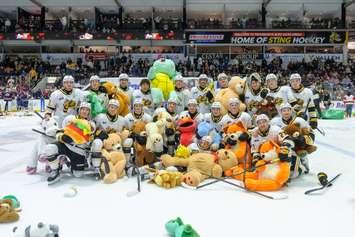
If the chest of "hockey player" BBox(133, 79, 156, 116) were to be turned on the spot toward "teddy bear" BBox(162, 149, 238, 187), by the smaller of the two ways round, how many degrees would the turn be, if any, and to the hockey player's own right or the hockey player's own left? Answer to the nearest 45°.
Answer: approximately 45° to the hockey player's own left

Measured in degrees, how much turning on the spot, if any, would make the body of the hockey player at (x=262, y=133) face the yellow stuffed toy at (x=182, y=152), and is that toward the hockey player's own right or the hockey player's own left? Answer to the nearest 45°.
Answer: approximately 90° to the hockey player's own right

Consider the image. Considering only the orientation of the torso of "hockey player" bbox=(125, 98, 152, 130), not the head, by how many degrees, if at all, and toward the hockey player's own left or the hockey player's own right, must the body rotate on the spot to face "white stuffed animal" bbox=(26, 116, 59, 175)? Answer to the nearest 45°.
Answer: approximately 90° to the hockey player's own right

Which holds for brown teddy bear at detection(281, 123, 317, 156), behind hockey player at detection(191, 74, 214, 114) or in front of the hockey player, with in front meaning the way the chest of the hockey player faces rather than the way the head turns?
in front

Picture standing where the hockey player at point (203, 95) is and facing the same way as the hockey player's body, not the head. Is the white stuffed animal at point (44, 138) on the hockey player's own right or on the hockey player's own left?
on the hockey player's own right

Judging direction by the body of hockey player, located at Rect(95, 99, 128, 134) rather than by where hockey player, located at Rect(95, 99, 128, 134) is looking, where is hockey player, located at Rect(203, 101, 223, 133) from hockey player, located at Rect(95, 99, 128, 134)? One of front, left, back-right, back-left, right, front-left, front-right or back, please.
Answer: left

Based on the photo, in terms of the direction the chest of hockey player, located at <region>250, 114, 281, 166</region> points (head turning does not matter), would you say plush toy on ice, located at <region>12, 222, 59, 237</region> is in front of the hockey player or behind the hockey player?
in front

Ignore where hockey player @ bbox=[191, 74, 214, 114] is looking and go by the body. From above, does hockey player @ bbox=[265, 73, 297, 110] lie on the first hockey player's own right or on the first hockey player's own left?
on the first hockey player's own left
